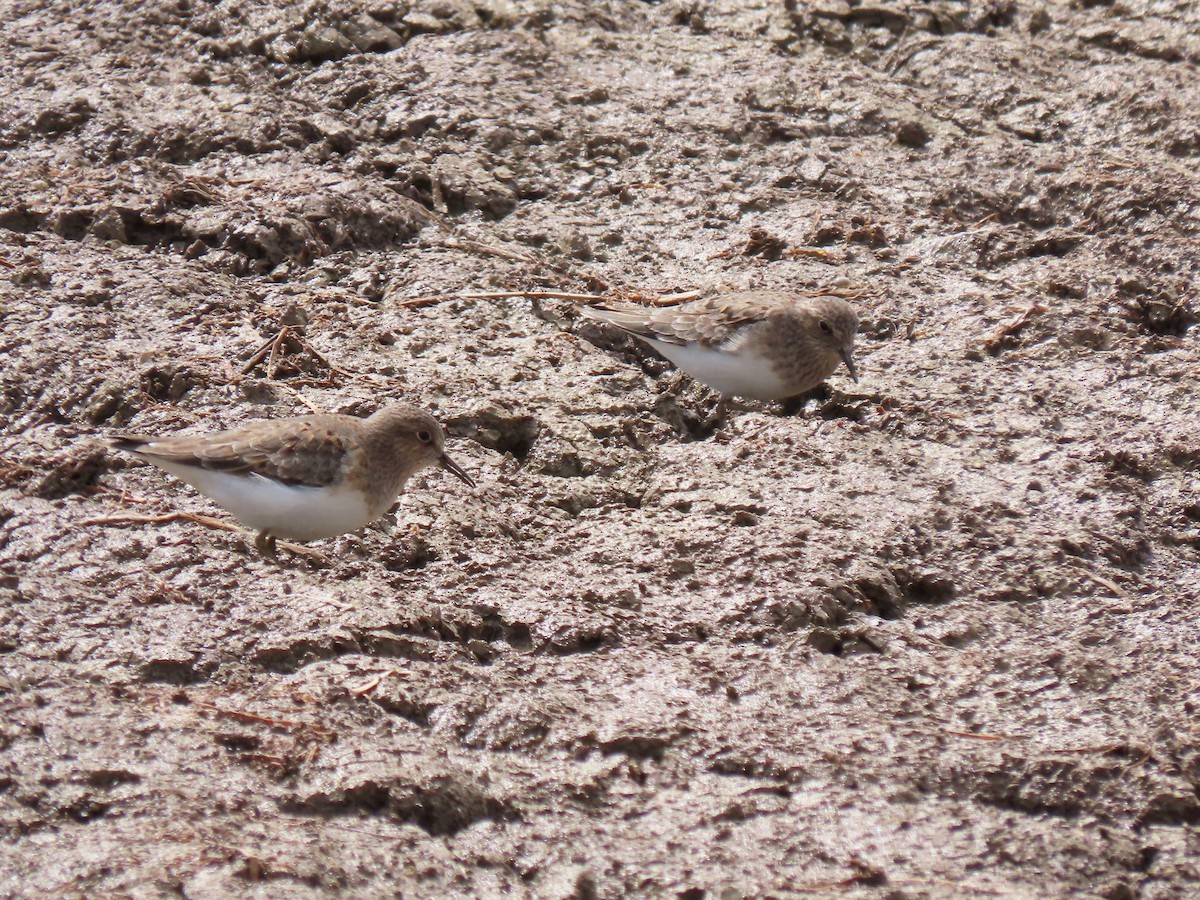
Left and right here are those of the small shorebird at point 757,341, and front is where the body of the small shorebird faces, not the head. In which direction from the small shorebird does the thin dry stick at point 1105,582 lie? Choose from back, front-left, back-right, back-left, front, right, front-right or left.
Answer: front-right

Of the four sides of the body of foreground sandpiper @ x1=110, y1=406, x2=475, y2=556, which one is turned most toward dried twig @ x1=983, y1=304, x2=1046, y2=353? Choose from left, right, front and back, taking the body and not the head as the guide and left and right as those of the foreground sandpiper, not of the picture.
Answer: front

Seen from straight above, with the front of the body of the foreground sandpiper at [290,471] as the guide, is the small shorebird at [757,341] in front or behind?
in front

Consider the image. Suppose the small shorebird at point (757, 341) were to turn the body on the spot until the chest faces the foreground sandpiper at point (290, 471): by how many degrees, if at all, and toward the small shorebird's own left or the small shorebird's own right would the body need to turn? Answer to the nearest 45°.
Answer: approximately 135° to the small shorebird's own right

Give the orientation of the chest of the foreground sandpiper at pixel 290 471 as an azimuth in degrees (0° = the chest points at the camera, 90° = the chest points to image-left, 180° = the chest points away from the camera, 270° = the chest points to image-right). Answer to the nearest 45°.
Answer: approximately 270°

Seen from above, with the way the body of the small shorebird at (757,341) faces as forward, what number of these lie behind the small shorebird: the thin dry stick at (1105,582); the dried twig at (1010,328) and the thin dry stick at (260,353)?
1

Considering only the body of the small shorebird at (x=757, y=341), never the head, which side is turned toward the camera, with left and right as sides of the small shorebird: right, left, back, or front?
right

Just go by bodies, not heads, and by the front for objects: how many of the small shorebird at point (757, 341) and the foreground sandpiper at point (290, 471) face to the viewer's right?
2

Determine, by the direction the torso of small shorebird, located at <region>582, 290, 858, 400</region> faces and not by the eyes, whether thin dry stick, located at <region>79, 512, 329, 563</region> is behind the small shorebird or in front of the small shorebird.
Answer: behind

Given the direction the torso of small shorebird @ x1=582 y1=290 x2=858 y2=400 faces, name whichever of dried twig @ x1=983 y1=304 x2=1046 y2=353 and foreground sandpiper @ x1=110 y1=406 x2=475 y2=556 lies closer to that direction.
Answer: the dried twig
